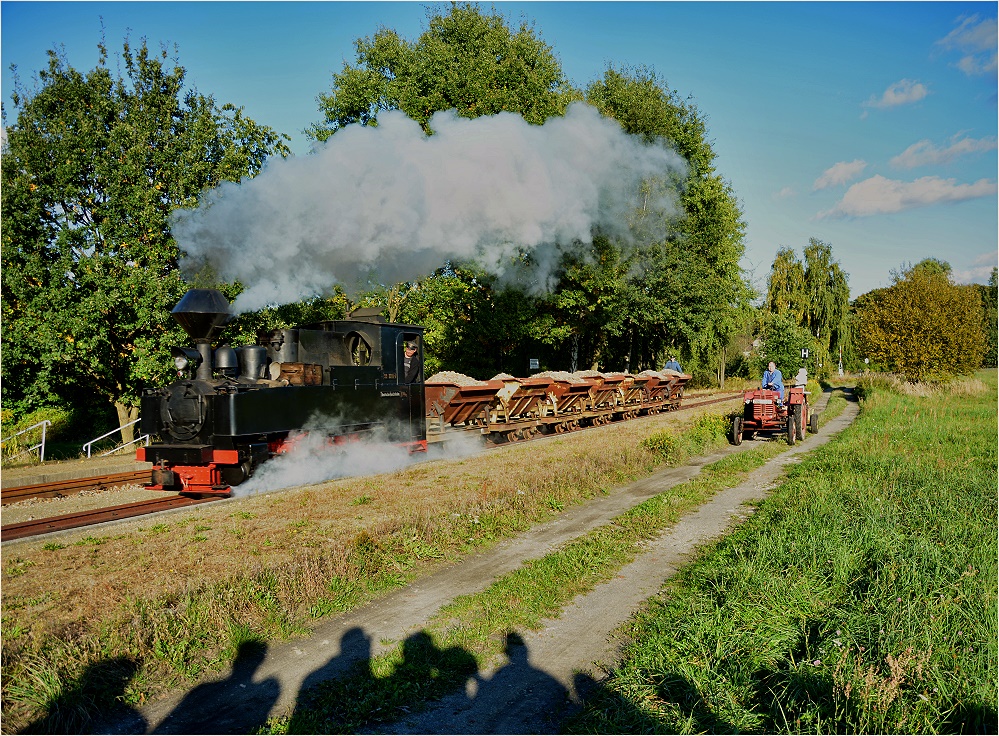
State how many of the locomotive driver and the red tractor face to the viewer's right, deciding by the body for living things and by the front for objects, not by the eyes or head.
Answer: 0

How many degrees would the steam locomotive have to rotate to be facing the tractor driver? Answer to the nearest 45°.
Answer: approximately 135° to its left

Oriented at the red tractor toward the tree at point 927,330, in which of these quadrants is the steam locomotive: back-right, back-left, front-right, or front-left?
back-left

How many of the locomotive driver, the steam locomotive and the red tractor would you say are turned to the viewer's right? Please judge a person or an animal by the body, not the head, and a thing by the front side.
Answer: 0

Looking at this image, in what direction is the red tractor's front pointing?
toward the camera

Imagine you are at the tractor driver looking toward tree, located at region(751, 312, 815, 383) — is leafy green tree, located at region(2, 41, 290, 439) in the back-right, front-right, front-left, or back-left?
back-left

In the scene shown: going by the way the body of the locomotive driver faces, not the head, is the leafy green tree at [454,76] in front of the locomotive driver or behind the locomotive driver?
behind

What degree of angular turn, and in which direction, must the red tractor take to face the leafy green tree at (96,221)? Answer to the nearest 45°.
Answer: approximately 45° to its right

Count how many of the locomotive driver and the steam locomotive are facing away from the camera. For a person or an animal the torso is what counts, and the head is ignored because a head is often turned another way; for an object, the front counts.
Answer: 0

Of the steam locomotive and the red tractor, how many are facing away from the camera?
0

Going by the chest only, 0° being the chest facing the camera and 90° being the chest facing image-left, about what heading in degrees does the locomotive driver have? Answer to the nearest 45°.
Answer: approximately 45°
